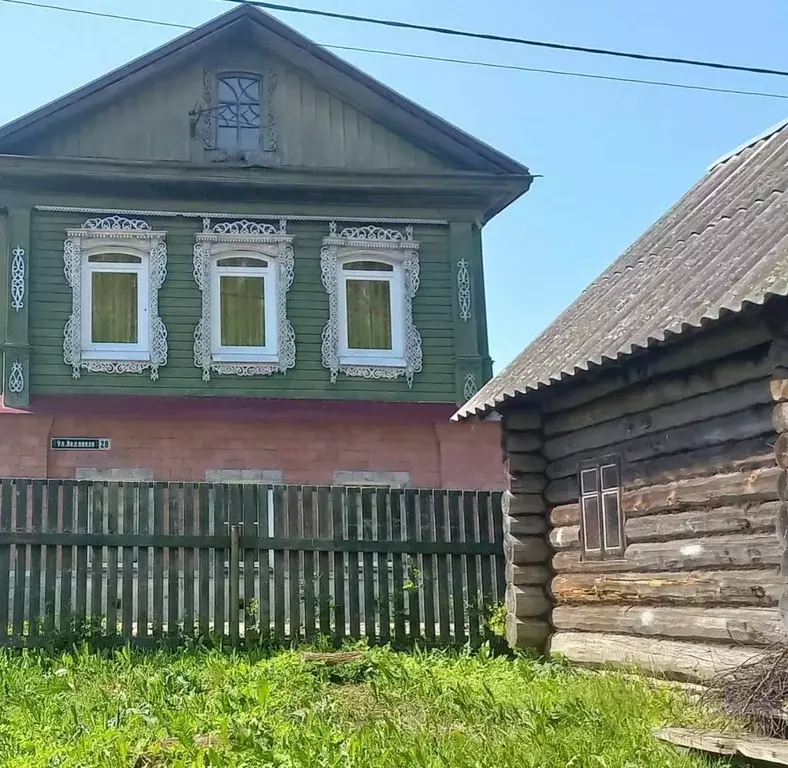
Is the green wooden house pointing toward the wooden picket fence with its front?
yes

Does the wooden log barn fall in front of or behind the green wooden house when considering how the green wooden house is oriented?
in front

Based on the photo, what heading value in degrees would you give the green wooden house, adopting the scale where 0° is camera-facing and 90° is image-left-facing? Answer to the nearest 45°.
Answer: approximately 0°
